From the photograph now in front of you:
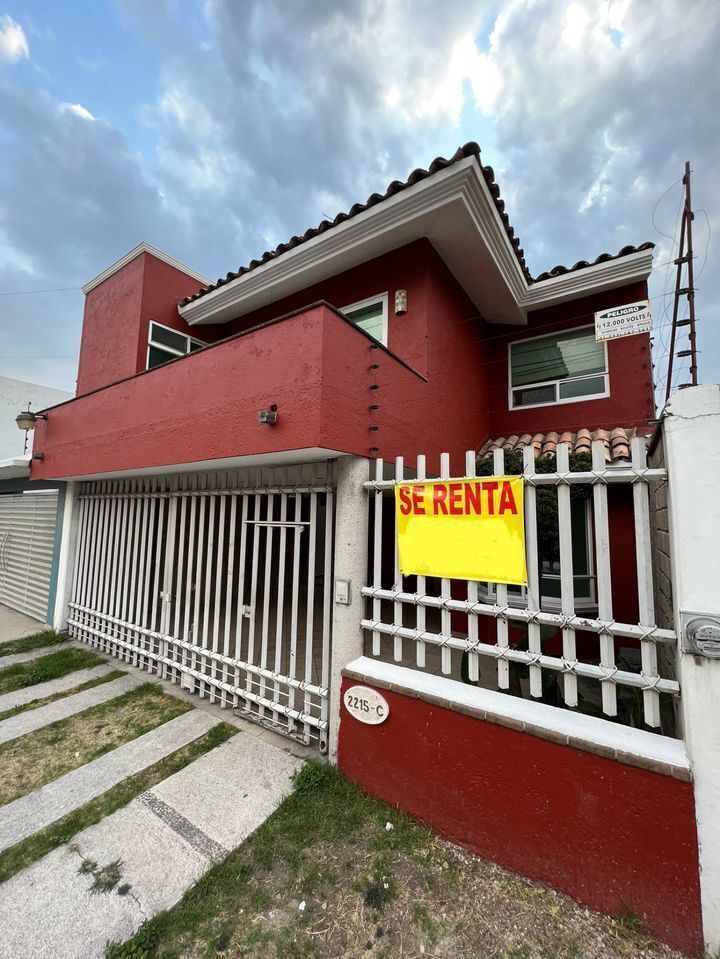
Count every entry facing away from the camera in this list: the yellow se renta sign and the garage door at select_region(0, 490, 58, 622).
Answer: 0

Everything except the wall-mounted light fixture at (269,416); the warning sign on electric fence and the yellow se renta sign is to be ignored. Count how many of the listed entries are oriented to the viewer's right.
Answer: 0

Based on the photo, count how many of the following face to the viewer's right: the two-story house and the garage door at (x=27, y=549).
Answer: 0

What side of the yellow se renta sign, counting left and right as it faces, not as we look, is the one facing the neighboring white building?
right

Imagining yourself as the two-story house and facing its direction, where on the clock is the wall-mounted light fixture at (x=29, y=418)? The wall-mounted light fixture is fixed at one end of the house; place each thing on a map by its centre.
The wall-mounted light fixture is roughly at 2 o'clock from the two-story house.

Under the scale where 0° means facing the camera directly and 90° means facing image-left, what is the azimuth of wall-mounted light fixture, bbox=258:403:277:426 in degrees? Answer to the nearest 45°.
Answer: approximately 45°

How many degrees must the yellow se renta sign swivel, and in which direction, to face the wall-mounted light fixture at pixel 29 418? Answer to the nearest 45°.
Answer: approximately 45° to its right

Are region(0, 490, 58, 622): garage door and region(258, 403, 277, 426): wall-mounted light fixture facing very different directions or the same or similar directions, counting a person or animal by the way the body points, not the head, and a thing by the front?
same or similar directions

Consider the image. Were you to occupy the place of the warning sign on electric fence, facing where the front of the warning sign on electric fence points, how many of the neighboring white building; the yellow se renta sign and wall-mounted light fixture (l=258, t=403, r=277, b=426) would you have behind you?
0

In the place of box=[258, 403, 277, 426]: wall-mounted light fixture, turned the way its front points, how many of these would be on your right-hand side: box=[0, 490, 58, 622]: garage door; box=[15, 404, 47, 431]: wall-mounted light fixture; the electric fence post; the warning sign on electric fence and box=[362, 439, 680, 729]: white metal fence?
2

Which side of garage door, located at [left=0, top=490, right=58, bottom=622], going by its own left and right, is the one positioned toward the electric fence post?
left

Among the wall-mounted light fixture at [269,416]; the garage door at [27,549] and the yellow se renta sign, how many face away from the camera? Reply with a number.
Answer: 0

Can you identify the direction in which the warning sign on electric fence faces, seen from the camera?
facing the viewer and to the left of the viewer
